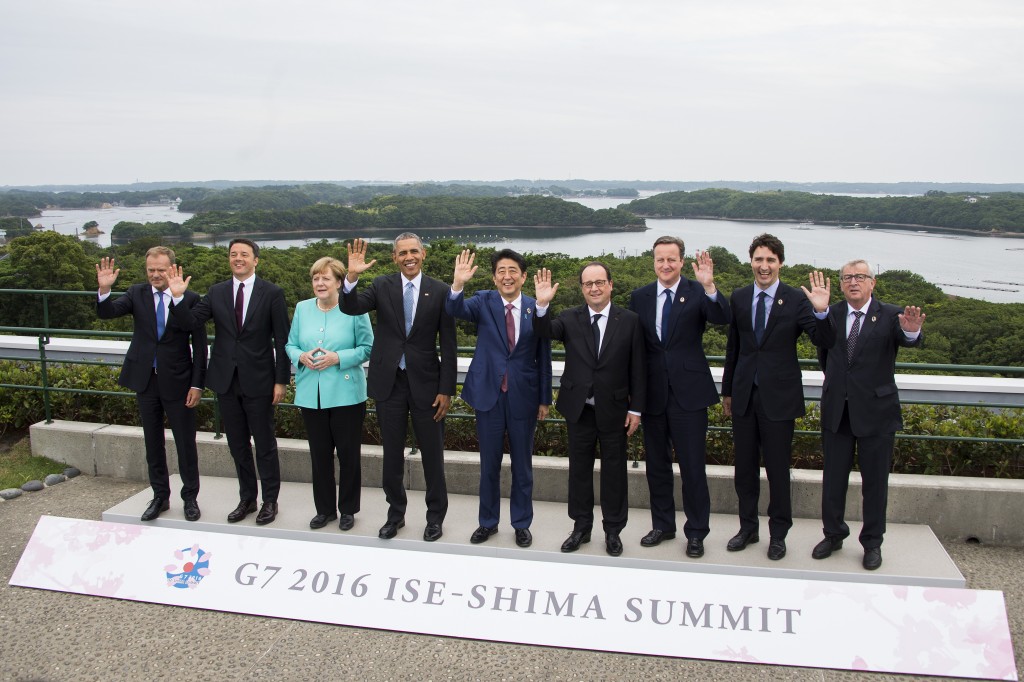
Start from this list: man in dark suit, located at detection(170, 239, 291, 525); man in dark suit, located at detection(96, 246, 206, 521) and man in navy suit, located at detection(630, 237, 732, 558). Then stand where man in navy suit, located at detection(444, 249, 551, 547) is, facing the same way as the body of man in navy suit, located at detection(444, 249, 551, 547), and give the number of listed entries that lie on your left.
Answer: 1

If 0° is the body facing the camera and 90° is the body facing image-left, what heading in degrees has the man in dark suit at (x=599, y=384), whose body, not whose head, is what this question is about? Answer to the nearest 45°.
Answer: approximately 0°

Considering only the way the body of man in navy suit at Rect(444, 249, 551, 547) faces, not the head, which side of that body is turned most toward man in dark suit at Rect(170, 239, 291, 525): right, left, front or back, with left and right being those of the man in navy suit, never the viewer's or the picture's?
right

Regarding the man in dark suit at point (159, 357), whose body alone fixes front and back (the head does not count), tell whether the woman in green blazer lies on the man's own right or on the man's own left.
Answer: on the man's own left

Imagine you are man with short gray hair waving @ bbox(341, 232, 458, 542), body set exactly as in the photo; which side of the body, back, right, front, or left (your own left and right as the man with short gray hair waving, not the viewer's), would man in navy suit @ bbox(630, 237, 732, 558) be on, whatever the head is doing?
left

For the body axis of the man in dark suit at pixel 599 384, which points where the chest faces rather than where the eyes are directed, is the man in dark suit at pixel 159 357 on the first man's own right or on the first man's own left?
on the first man's own right

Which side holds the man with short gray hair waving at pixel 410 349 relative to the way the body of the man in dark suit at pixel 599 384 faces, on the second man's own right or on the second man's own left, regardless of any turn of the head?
on the second man's own right

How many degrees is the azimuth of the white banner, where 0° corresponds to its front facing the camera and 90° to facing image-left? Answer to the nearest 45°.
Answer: approximately 0°

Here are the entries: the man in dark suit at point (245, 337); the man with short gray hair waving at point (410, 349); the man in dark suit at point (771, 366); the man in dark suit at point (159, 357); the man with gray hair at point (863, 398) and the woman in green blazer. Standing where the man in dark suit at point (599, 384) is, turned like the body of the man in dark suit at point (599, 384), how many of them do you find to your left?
2
